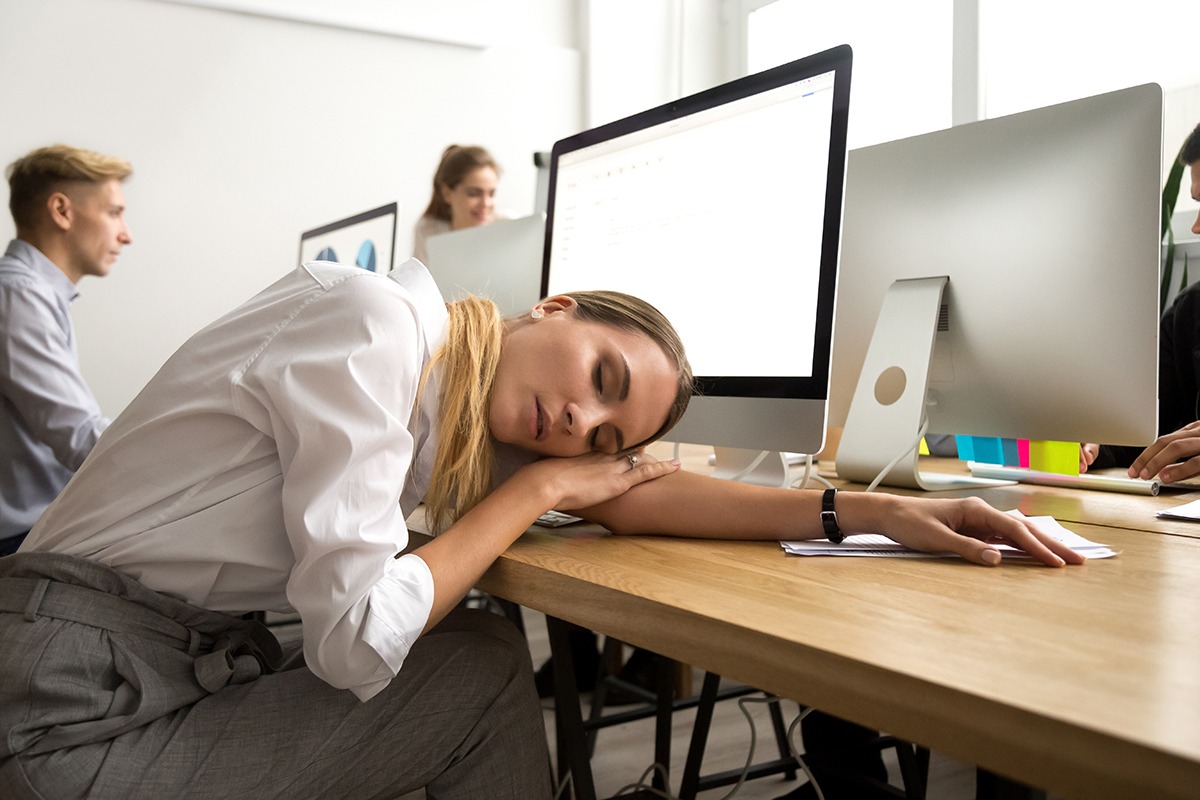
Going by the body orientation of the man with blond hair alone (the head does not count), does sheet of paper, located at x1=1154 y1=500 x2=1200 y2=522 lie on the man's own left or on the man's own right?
on the man's own right

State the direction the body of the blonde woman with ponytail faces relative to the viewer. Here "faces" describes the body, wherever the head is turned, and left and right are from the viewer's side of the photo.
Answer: facing to the right of the viewer

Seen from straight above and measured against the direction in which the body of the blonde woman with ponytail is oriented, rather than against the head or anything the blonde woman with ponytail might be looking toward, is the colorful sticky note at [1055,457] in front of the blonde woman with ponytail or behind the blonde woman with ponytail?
in front

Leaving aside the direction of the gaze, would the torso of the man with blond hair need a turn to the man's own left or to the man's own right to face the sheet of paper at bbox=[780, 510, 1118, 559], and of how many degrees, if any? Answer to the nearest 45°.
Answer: approximately 90° to the man's own right

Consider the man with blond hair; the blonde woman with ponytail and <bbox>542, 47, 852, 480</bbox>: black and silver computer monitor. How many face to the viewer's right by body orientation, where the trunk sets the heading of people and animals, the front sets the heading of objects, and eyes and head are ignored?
2

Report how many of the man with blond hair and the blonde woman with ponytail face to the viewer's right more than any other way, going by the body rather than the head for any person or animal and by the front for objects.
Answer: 2

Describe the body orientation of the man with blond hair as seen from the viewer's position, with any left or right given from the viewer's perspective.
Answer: facing to the right of the viewer

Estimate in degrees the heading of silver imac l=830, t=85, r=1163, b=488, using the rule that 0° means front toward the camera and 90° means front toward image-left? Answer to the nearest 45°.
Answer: approximately 225°

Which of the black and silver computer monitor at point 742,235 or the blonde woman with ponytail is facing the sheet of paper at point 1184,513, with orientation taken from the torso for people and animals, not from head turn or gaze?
the blonde woman with ponytail

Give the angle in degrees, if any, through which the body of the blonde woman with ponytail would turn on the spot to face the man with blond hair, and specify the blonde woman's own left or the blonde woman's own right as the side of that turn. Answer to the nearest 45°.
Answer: approximately 135° to the blonde woman's own left

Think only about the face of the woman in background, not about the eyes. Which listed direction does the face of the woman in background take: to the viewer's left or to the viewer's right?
to the viewer's right
